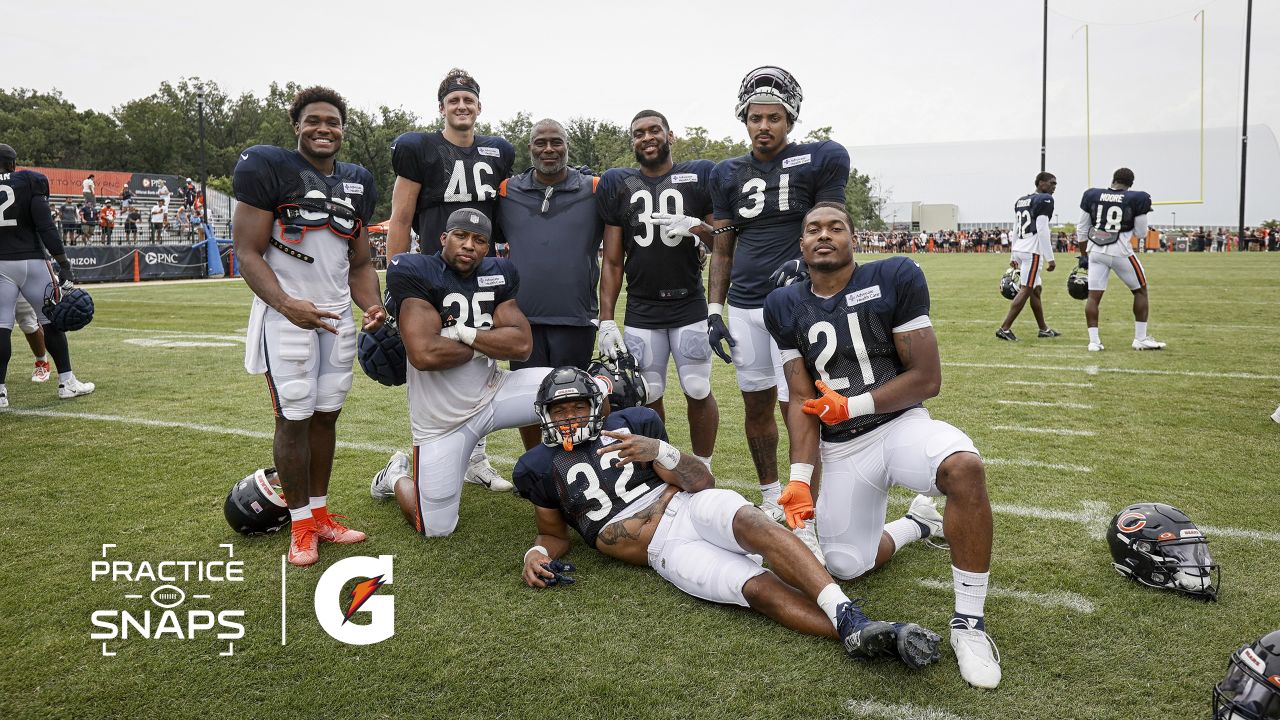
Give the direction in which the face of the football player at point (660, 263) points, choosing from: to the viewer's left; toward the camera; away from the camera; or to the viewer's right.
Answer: toward the camera

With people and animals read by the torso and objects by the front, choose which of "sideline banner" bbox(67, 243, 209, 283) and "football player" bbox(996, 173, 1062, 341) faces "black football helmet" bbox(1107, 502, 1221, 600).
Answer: the sideline banner

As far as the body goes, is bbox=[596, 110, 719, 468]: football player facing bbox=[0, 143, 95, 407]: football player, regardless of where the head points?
no

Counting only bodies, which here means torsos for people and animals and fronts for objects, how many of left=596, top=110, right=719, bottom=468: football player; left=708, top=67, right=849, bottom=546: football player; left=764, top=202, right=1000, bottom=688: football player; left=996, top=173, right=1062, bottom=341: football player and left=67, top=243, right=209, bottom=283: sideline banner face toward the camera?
4

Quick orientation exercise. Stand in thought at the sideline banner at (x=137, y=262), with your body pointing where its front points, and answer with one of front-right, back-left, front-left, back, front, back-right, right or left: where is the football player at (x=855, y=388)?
front

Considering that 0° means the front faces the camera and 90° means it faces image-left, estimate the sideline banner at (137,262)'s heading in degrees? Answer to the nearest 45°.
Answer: approximately 0°

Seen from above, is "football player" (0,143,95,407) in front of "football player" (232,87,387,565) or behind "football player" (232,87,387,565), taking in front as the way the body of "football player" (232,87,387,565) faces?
behind

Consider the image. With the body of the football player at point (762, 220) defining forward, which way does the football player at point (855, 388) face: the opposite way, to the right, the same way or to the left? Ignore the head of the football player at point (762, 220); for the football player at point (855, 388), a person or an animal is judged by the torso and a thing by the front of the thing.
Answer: the same way

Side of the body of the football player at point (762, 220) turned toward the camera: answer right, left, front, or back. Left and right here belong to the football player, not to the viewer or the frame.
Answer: front

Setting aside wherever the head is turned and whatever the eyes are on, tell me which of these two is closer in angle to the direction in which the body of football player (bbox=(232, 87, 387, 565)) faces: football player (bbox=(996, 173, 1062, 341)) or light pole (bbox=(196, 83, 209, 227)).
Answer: the football player

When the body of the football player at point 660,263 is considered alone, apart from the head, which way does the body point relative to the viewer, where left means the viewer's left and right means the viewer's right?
facing the viewer

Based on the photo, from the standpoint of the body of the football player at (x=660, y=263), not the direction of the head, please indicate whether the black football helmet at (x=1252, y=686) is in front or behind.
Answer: in front

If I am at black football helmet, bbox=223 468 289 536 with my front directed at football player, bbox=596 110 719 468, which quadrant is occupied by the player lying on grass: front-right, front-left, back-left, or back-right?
front-right

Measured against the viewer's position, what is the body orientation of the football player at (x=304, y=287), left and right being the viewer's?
facing the viewer and to the right of the viewer
